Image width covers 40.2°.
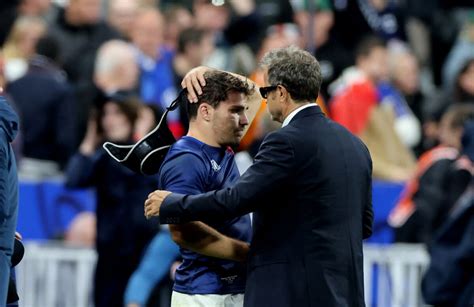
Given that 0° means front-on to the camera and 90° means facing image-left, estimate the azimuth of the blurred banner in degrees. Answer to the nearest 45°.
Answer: approximately 0°

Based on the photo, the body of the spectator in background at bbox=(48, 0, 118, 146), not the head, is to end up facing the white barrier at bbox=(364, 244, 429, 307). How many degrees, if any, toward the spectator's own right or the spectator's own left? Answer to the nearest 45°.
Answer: approximately 45° to the spectator's own left

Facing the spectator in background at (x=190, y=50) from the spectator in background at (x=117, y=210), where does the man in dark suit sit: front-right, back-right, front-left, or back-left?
back-right

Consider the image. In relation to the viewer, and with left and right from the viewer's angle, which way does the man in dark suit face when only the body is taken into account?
facing away from the viewer and to the left of the viewer

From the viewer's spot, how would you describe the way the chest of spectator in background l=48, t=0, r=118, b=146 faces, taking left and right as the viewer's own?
facing the viewer

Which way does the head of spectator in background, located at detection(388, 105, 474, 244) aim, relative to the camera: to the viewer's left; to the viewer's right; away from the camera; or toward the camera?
to the viewer's left
